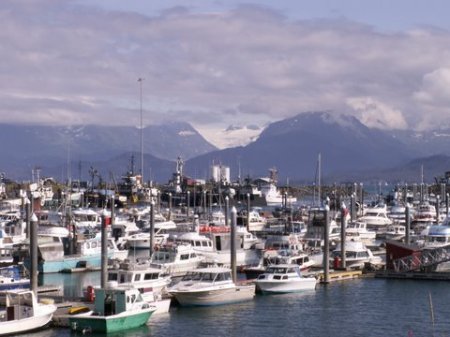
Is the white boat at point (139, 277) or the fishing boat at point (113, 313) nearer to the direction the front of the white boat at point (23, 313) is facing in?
the white boat

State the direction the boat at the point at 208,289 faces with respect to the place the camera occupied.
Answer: facing the viewer and to the left of the viewer

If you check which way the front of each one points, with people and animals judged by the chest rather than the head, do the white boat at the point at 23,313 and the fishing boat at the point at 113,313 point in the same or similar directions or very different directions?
same or similar directions

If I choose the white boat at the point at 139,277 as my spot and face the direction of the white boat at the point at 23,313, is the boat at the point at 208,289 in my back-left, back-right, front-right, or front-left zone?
back-left

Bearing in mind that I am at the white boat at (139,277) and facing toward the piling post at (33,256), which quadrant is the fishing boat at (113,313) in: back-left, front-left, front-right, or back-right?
front-left

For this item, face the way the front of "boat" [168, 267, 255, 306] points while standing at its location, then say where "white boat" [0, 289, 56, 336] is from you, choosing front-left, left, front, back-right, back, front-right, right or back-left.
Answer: front
